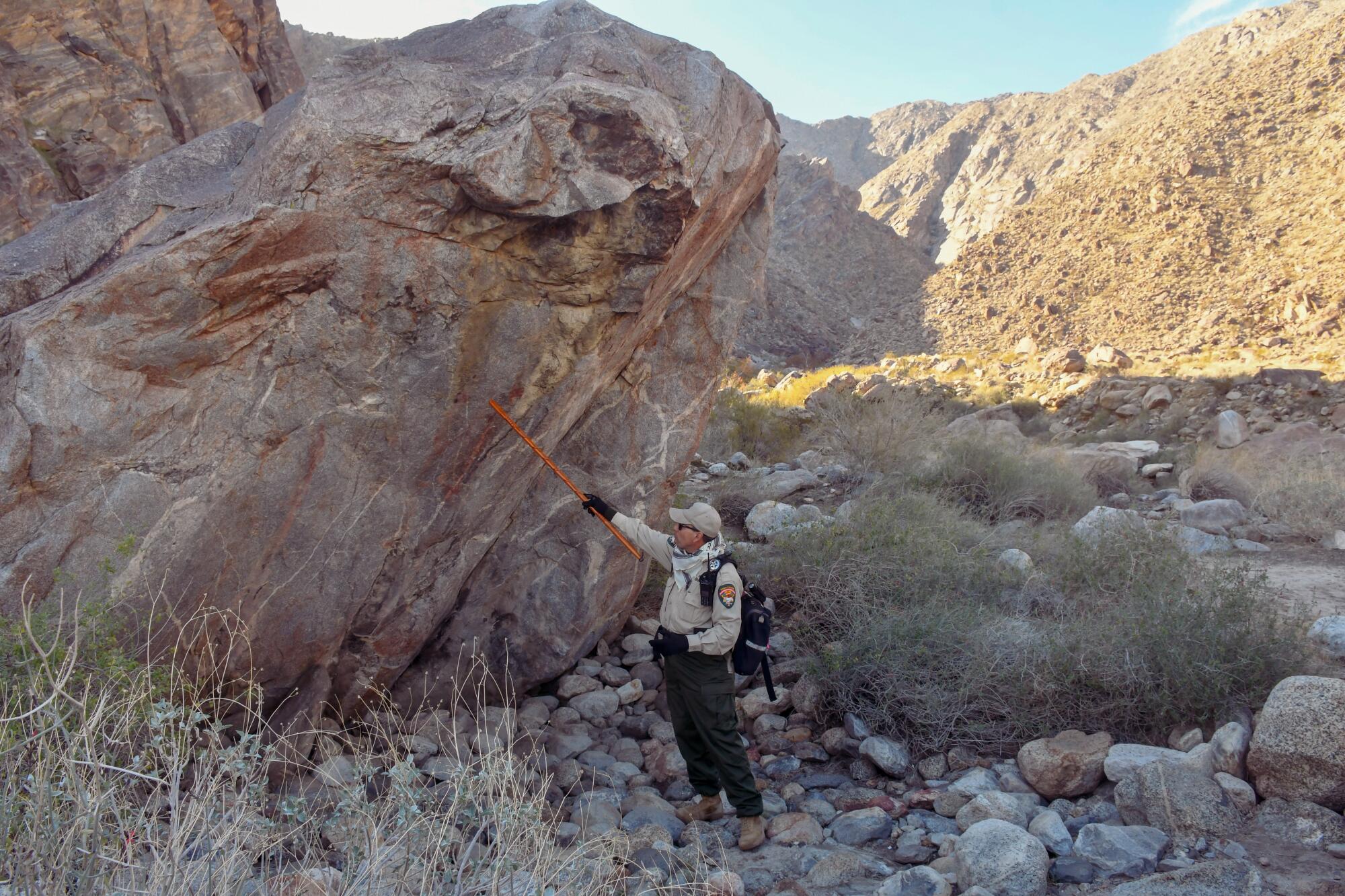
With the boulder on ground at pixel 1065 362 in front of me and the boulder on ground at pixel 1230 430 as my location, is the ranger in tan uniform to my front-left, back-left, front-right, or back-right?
back-left

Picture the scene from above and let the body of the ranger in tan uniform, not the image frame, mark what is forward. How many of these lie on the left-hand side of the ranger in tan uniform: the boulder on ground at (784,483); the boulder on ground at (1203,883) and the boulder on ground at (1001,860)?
2

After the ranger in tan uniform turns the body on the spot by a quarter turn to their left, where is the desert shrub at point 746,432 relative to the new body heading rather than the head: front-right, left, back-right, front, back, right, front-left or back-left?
back-left

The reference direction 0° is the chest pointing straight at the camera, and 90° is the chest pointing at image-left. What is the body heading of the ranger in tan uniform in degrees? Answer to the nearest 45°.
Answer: approximately 45°

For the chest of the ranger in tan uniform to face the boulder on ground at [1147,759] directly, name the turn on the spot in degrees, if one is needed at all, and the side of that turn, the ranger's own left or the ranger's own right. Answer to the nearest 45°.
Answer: approximately 135° to the ranger's own left

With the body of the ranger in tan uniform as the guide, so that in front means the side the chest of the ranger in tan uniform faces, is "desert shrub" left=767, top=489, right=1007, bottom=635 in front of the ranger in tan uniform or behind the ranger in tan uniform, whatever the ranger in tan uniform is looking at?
behind

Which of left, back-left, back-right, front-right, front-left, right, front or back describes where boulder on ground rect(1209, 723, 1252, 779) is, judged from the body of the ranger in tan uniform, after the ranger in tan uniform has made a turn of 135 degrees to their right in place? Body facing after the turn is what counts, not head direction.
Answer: right

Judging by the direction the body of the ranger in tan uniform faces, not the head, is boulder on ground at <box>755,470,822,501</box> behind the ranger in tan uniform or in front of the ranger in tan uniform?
behind

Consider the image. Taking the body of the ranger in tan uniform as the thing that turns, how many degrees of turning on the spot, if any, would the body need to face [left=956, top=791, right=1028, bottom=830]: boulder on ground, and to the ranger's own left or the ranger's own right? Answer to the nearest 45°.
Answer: approximately 135° to the ranger's own left

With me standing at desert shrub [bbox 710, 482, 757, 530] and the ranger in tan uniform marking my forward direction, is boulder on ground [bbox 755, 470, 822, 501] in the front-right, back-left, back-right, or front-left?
back-left

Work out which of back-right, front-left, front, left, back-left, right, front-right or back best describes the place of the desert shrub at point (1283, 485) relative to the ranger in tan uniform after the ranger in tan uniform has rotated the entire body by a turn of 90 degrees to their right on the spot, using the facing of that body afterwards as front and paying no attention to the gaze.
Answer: right

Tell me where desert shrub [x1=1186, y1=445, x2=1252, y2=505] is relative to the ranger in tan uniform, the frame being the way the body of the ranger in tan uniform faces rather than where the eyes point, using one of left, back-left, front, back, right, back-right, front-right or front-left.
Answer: back

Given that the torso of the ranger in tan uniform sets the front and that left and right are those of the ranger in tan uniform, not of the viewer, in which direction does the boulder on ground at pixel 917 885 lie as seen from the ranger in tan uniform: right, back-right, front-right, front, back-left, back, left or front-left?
left

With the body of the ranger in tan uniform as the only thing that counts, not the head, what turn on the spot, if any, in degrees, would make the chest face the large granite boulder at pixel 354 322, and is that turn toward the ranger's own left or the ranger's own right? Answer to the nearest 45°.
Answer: approximately 45° to the ranger's own right
